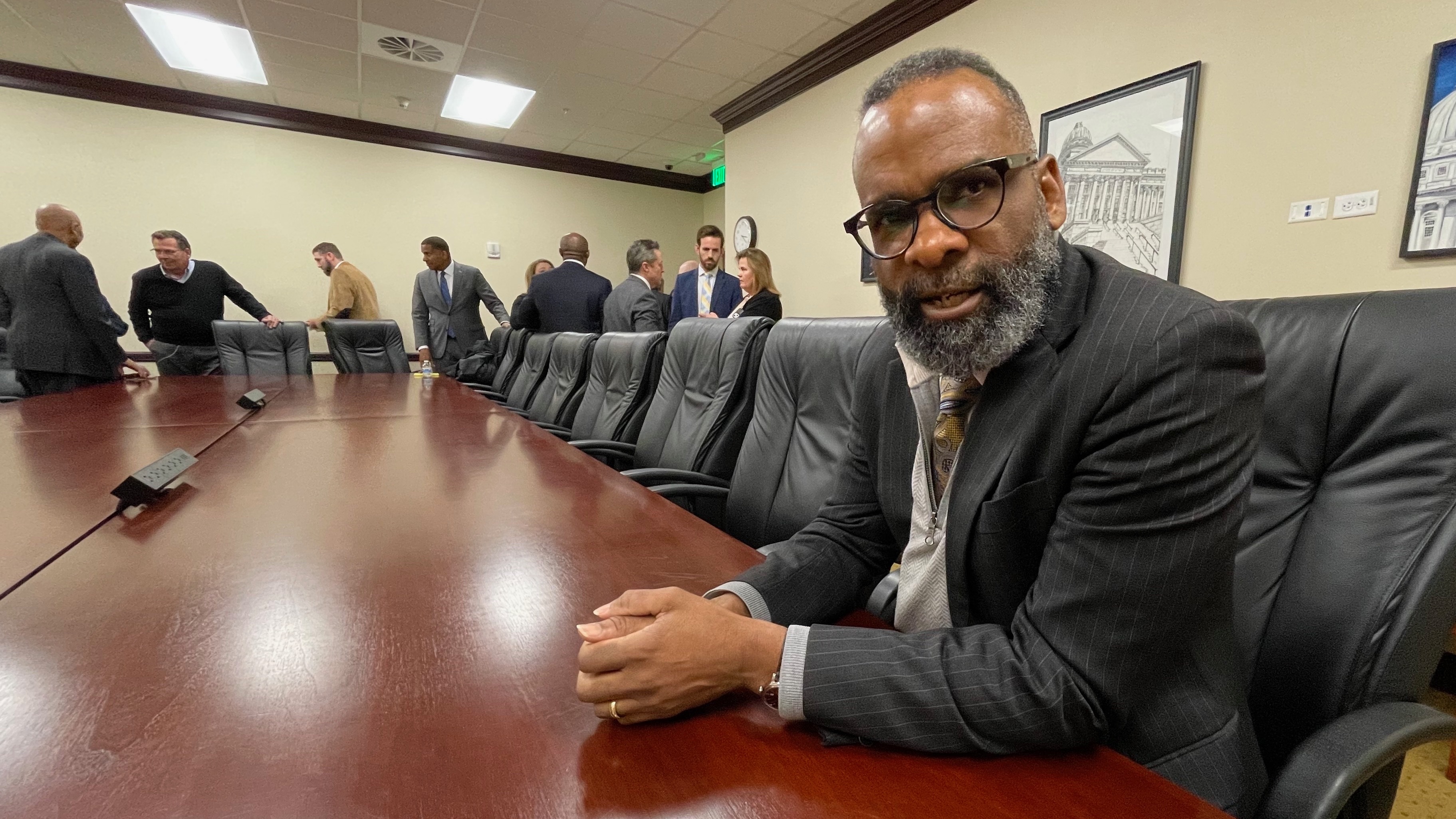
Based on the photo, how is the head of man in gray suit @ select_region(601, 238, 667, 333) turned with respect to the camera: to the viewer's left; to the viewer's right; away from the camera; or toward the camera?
to the viewer's right

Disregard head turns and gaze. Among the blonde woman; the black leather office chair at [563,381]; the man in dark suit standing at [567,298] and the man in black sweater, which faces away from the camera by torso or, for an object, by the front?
the man in dark suit standing

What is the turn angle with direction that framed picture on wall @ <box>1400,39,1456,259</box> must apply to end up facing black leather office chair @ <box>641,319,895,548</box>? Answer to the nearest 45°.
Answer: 0° — it already faces it

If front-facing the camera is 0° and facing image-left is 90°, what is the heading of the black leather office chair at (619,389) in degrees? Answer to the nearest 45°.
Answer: approximately 45°

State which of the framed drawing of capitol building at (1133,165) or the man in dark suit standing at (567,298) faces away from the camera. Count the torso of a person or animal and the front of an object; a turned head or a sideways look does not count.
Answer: the man in dark suit standing

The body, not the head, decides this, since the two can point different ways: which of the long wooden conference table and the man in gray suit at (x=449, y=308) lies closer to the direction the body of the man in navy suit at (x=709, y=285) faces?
the long wooden conference table

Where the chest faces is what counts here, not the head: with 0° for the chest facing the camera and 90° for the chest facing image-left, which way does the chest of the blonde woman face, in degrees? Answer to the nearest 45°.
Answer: approximately 90°

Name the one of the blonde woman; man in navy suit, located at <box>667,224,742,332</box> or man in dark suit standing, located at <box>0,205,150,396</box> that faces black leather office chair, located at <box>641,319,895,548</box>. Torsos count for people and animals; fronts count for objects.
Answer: the man in navy suit

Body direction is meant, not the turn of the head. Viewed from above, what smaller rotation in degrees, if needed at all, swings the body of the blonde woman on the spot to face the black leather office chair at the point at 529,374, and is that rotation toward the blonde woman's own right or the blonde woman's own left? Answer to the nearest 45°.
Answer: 0° — they already face it

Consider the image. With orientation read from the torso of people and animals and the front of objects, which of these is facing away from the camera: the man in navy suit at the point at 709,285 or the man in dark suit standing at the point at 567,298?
the man in dark suit standing

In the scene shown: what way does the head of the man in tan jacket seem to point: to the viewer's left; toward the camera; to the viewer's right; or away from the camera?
to the viewer's left

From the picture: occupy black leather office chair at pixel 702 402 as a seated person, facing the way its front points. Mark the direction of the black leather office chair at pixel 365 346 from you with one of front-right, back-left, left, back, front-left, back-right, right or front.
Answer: right
